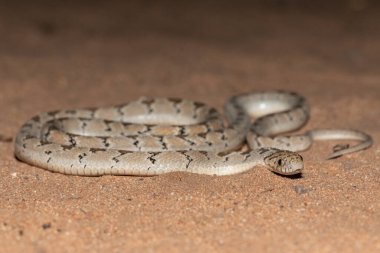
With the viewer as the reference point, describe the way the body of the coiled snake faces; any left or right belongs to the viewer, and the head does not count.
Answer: facing the viewer and to the right of the viewer
